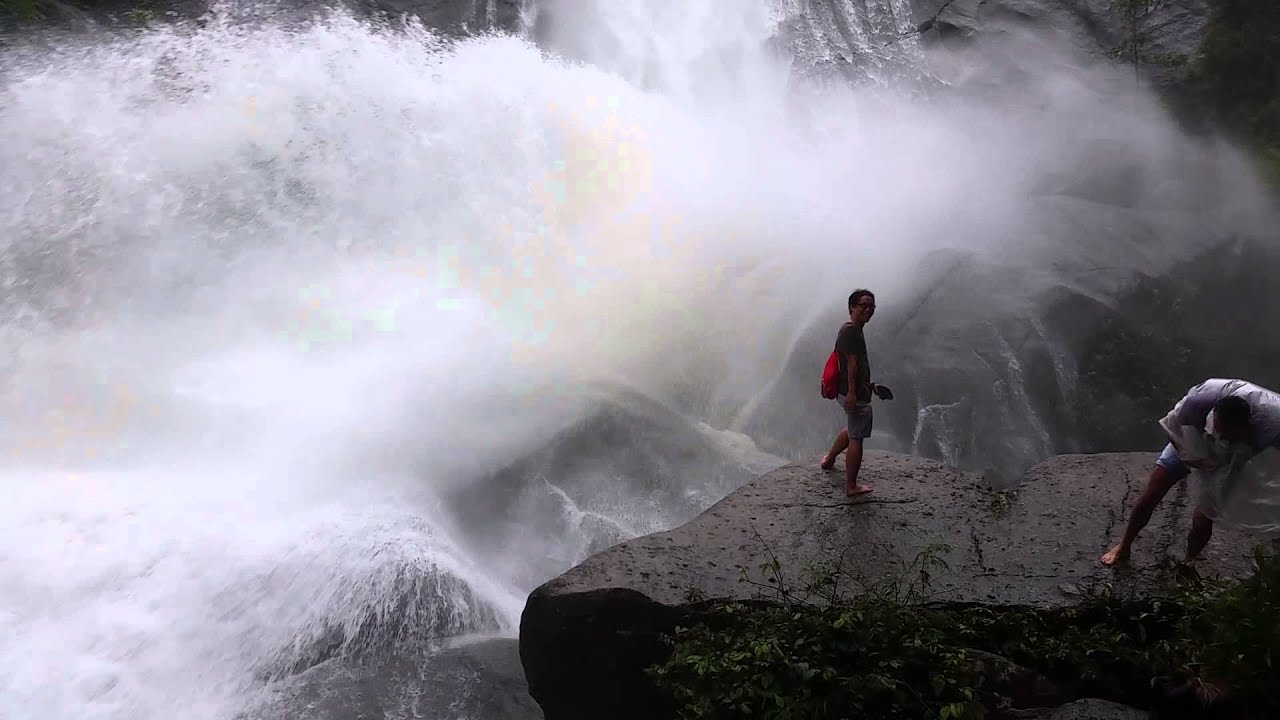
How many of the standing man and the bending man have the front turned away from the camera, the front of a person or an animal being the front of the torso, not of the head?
0

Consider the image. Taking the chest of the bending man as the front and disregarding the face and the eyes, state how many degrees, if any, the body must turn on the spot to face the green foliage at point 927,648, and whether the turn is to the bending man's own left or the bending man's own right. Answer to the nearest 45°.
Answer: approximately 90° to the bending man's own right

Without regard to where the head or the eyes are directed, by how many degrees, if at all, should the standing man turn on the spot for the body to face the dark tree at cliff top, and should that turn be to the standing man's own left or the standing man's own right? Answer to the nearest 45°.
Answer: approximately 45° to the standing man's own left

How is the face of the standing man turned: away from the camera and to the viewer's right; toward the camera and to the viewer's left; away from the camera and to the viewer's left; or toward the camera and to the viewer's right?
toward the camera and to the viewer's right

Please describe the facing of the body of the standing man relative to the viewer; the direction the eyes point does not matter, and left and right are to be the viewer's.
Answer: facing to the right of the viewer

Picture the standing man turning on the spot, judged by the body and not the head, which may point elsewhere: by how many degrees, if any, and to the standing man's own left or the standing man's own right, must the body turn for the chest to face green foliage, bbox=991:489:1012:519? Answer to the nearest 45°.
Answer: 0° — they already face it

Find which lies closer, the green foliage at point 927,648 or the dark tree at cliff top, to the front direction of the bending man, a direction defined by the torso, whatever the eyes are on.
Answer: the green foliage

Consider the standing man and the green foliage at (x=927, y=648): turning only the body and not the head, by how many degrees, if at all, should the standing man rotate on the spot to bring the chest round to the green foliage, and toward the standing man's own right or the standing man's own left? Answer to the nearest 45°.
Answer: approximately 45° to the standing man's own right
